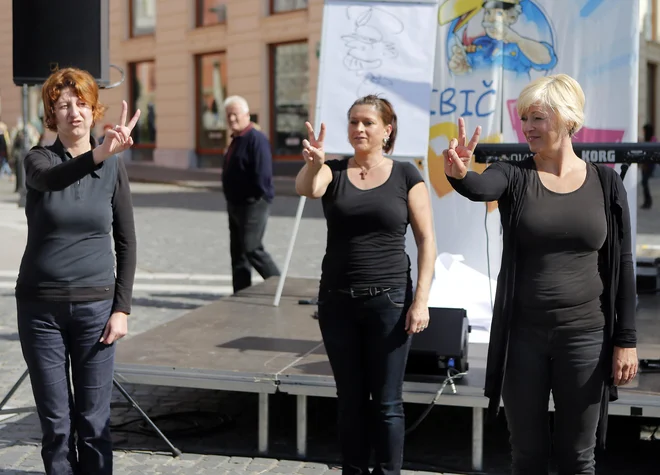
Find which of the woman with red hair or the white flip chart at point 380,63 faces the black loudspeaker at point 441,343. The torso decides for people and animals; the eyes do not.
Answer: the white flip chart

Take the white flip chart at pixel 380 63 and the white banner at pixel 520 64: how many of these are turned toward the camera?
2

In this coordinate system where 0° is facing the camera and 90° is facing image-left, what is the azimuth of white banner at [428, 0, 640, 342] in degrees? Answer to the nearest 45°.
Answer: approximately 0°

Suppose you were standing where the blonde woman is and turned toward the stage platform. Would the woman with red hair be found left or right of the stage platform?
left

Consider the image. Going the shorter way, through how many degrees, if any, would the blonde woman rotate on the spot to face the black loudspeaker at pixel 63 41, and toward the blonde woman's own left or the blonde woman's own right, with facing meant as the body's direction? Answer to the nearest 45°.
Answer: approximately 135° to the blonde woman's own right

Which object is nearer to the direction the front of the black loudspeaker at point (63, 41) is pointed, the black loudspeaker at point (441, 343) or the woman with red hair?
the woman with red hair

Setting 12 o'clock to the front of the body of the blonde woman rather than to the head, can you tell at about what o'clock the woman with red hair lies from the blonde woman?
The woman with red hair is roughly at 3 o'clock from the blonde woman.

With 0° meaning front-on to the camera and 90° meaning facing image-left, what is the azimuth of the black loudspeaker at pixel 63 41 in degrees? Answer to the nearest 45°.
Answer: approximately 0°

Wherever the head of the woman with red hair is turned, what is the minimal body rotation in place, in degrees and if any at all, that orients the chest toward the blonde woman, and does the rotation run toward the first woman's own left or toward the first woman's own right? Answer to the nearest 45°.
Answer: approximately 45° to the first woman's own left

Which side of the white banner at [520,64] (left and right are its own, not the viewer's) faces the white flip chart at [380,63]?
right

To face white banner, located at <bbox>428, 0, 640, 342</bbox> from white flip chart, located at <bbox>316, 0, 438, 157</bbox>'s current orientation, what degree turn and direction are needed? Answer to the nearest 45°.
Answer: approximately 90° to its left

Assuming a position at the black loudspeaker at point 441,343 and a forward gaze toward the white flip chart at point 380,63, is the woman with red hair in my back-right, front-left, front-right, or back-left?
back-left

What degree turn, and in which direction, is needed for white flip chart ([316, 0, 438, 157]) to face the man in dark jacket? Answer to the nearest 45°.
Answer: approximately 135° to its right
